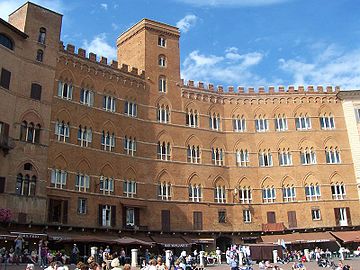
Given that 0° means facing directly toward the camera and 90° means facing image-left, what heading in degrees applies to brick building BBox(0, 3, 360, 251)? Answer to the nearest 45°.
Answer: approximately 0°
